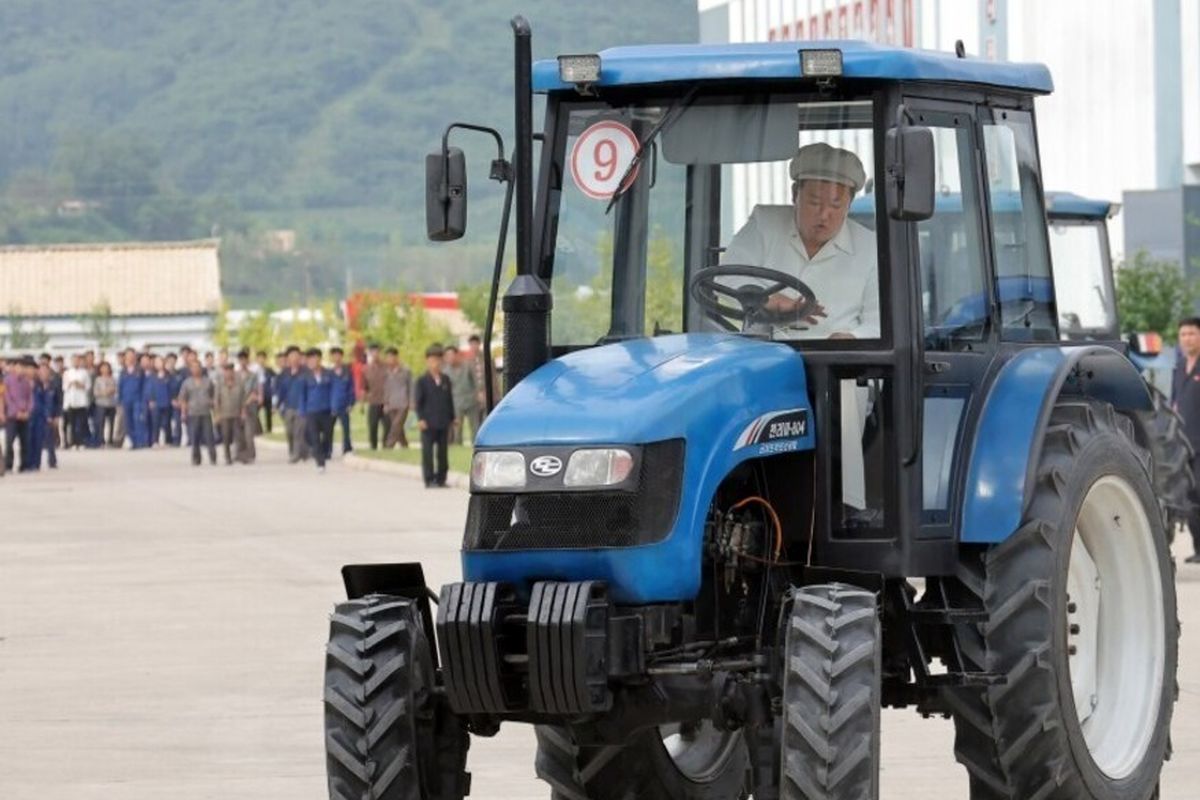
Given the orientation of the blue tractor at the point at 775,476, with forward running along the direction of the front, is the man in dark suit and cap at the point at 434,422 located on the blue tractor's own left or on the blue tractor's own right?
on the blue tractor's own right

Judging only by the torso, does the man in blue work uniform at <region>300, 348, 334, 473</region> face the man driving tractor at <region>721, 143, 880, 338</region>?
yes

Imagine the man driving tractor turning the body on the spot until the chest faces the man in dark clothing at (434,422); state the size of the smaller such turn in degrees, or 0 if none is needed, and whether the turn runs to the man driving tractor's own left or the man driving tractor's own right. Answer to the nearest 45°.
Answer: approximately 135° to the man driving tractor's own right

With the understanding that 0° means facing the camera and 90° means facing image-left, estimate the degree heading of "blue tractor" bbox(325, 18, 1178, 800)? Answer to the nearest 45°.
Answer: approximately 45°

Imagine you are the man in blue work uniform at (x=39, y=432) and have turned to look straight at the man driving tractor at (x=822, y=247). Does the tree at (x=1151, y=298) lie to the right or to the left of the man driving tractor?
left

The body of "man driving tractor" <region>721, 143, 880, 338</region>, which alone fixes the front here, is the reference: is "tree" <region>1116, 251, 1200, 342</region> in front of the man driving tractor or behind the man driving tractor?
behind

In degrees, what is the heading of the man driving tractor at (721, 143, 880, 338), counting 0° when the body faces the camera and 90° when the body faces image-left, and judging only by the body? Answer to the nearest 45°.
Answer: approximately 45°

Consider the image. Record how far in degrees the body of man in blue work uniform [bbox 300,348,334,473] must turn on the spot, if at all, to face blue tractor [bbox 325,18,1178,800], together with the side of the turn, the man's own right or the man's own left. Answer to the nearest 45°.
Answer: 0° — they already face it

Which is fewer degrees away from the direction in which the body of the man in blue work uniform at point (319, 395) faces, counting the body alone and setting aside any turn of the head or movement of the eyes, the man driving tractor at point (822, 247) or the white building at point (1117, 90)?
the man driving tractor

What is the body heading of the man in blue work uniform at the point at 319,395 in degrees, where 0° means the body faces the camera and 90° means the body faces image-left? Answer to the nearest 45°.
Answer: approximately 0°
